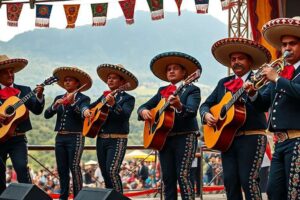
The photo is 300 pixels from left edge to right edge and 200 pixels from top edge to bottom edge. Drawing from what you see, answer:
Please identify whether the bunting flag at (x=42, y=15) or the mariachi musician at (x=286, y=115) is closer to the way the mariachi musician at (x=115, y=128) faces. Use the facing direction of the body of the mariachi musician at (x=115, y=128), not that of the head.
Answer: the mariachi musician

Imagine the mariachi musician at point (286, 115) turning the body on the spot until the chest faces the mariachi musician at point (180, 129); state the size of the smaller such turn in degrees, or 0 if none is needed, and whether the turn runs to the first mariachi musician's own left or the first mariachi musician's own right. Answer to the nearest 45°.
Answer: approximately 90° to the first mariachi musician's own right

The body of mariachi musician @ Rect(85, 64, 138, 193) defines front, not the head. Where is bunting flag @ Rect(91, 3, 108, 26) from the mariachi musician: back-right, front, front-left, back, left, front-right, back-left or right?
back-right

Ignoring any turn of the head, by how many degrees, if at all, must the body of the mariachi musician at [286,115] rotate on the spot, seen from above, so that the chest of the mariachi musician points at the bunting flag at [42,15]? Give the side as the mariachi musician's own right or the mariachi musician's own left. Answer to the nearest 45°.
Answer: approximately 90° to the mariachi musician's own right

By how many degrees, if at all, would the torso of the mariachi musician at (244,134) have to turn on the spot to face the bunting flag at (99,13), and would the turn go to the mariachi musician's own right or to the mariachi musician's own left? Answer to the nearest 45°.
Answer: approximately 90° to the mariachi musician's own right

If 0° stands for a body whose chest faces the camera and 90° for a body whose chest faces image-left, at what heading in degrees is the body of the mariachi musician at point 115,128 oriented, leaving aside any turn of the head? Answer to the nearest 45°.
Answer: approximately 45°

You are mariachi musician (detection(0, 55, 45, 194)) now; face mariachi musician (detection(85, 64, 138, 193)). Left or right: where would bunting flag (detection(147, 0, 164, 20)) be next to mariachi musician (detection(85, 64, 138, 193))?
left

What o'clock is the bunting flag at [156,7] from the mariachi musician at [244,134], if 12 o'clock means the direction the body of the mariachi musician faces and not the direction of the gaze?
The bunting flag is roughly at 4 o'clock from the mariachi musician.

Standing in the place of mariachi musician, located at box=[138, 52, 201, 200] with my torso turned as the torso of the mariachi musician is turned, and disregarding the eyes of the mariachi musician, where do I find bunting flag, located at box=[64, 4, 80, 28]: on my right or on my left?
on my right

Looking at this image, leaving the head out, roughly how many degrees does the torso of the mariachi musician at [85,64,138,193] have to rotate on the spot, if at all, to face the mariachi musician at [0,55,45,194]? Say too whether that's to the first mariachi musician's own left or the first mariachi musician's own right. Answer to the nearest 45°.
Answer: approximately 45° to the first mariachi musician's own right

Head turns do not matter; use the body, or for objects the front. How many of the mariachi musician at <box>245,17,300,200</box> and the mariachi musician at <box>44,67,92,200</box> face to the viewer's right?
0

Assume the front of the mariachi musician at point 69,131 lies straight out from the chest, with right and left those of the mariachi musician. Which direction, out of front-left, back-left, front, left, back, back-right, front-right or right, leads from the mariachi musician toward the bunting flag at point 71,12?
back-right

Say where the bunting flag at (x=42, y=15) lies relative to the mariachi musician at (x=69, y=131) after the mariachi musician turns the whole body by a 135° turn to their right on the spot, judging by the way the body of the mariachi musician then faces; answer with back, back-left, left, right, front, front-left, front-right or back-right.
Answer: front

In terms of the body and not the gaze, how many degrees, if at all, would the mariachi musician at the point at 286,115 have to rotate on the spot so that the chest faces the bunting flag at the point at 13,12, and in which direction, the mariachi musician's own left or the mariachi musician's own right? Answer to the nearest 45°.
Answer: approximately 90° to the mariachi musician's own right

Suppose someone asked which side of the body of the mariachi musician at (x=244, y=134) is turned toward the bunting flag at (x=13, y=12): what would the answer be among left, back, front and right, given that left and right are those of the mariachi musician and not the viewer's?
right
